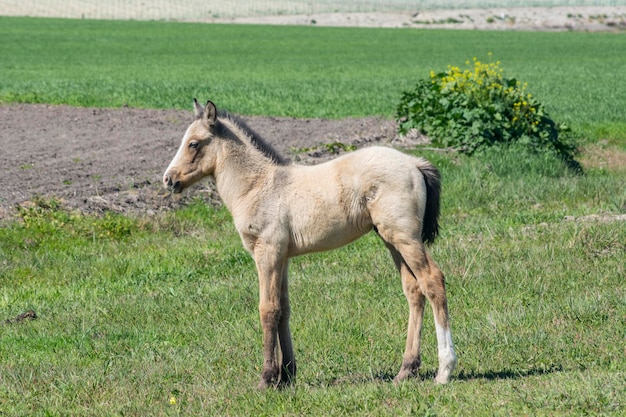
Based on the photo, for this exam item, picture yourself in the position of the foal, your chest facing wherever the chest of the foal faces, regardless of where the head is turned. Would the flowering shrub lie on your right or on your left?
on your right

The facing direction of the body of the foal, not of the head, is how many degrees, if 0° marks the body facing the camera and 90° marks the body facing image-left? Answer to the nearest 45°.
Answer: approximately 90°
